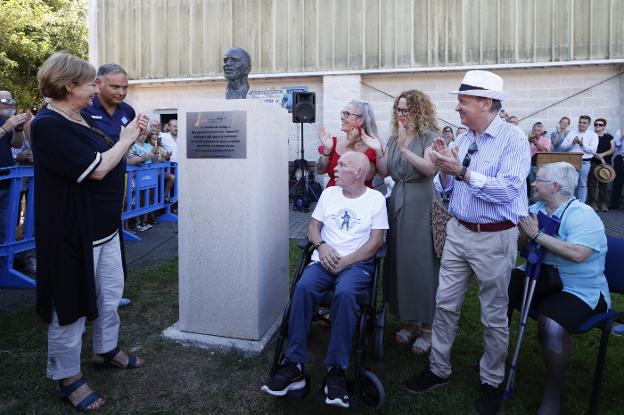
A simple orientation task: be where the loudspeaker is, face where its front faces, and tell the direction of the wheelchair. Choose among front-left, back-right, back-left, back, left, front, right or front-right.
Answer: front

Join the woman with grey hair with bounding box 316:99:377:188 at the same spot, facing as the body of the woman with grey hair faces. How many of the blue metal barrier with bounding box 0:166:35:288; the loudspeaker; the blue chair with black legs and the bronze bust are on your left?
1

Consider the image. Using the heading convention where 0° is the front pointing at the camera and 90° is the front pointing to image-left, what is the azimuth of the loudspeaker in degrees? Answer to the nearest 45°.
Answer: approximately 0°

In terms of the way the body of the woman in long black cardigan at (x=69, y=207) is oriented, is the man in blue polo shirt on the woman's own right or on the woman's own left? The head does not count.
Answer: on the woman's own left

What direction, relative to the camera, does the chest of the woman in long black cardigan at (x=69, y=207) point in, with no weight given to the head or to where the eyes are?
to the viewer's right

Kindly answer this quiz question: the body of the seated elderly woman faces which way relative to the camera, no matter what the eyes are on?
to the viewer's left

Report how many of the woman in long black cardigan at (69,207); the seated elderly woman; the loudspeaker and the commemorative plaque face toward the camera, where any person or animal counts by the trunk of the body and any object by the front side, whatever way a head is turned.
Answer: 2

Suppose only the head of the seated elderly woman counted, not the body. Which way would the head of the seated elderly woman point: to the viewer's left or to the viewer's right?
to the viewer's left

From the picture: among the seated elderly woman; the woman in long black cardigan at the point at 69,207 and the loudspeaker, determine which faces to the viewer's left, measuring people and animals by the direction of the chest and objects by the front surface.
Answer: the seated elderly woman

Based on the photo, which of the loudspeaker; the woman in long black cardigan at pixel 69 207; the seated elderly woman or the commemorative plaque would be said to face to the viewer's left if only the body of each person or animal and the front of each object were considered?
the seated elderly woman

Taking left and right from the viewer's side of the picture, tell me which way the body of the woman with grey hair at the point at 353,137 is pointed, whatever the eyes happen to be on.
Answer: facing the viewer and to the left of the viewer

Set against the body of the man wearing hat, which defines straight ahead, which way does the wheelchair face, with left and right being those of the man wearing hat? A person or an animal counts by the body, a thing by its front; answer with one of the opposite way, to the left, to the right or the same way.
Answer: the same way
